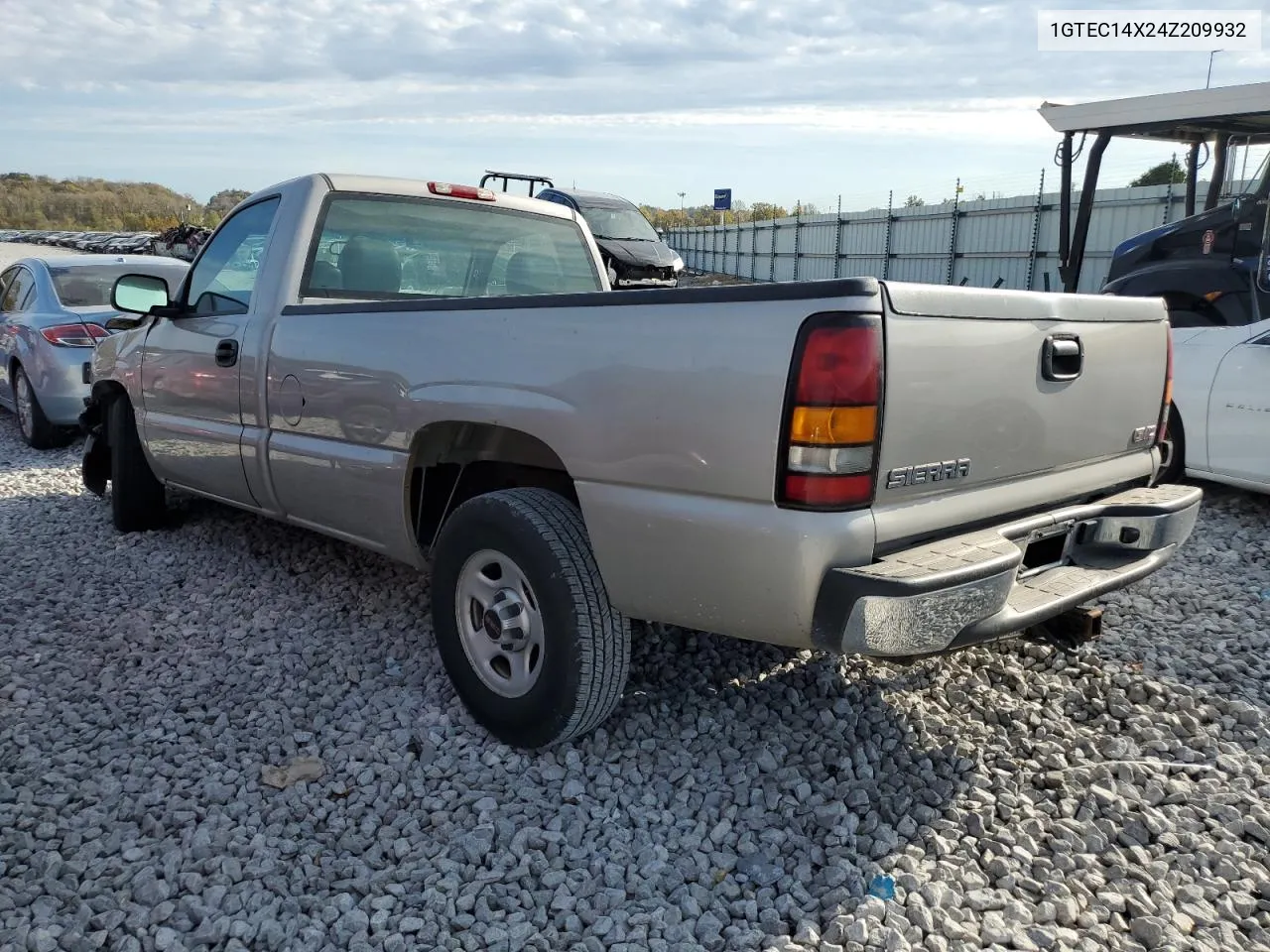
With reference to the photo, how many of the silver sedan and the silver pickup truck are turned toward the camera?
0

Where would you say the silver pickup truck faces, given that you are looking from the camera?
facing away from the viewer and to the left of the viewer

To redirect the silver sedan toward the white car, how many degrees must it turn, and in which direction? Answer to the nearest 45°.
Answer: approximately 180°

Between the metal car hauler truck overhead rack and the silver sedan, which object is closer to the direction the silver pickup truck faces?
the silver sedan

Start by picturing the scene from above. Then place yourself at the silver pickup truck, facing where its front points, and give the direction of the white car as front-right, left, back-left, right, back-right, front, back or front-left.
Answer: right

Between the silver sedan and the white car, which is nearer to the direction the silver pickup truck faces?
the silver sedan

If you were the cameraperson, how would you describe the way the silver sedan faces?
facing away from the viewer and to the left of the viewer

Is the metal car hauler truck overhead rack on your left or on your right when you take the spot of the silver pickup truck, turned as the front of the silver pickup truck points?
on your right

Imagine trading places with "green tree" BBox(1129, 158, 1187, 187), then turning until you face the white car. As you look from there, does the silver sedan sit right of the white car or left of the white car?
right

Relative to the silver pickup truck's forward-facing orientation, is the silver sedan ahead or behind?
ahead
